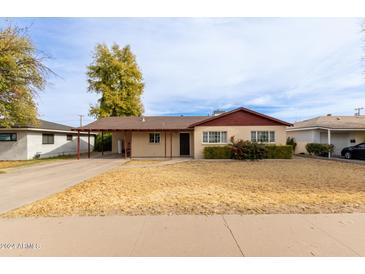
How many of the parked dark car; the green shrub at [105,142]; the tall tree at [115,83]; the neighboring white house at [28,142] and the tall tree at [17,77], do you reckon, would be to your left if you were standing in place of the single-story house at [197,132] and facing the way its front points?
1

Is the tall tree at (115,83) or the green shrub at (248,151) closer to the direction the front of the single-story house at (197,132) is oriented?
the green shrub

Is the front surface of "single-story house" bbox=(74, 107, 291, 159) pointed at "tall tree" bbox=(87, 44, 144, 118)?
no

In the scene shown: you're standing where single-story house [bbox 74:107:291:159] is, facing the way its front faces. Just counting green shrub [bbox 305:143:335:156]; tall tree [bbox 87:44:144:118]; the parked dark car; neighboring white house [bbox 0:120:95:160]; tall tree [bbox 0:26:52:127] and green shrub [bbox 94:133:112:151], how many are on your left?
2

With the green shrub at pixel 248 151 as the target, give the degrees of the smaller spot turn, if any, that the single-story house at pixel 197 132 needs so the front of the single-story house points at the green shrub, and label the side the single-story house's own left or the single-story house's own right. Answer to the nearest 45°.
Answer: approximately 90° to the single-story house's own left

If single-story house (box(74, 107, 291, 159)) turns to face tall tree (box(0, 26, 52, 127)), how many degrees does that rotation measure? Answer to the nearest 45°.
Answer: approximately 90° to its right

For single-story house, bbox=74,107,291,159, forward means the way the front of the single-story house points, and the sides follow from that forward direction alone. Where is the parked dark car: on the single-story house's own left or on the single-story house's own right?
on the single-story house's own left

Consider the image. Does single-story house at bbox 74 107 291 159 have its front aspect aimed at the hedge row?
no

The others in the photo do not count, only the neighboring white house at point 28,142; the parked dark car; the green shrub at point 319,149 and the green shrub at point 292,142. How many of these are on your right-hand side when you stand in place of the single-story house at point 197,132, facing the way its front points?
1

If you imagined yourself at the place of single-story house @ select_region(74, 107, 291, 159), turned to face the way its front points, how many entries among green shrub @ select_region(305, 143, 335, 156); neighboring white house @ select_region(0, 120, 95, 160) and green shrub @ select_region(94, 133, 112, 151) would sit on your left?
1

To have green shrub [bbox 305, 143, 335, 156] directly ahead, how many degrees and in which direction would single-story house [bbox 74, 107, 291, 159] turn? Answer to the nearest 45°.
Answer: approximately 90° to its left

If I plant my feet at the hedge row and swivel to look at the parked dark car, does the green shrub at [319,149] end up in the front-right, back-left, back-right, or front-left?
front-left

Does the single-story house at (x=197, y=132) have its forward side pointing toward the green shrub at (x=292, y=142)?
no

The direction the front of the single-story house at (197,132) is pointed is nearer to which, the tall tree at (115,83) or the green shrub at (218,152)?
the green shrub

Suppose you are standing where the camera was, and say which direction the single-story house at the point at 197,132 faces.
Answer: facing the viewer

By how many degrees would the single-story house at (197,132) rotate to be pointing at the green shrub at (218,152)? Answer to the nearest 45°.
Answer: approximately 45° to its left
